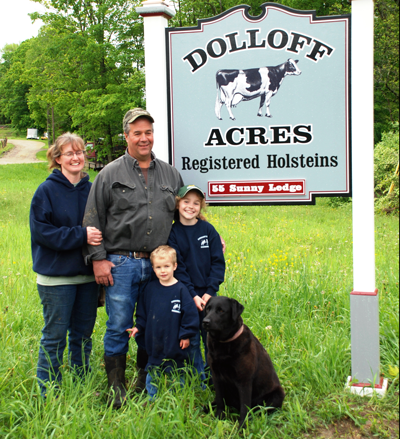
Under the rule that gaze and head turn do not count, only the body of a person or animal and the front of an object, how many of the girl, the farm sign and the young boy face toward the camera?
3

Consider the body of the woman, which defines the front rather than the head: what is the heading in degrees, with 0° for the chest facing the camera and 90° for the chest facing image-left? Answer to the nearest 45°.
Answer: approximately 315°

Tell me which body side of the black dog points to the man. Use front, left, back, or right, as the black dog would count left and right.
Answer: right

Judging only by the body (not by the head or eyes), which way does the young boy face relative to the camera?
toward the camera

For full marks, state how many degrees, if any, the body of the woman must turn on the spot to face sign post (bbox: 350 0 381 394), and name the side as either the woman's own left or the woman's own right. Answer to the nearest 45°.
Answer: approximately 45° to the woman's own left

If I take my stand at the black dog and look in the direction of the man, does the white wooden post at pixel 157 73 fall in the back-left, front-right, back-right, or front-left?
front-right

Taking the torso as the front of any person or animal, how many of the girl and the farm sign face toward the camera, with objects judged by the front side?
2

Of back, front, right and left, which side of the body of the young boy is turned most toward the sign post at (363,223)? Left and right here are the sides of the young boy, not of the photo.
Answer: left

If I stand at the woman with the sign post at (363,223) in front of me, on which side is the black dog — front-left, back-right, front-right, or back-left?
front-right

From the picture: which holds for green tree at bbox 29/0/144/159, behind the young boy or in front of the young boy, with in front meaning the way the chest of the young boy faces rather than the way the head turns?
behind

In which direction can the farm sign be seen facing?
toward the camera

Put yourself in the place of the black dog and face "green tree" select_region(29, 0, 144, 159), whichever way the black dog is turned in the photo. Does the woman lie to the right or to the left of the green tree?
left

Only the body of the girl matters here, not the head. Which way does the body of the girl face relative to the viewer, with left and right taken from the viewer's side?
facing the viewer
